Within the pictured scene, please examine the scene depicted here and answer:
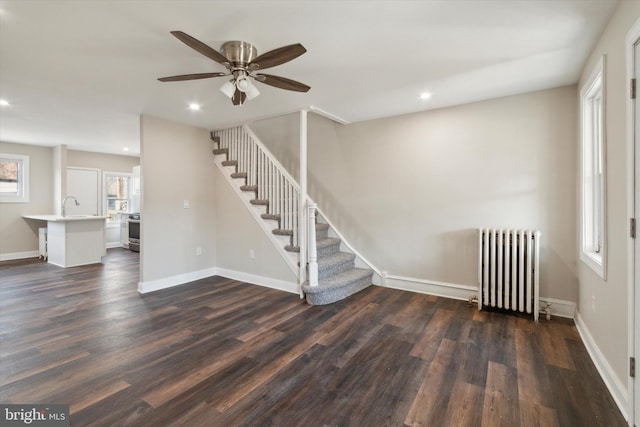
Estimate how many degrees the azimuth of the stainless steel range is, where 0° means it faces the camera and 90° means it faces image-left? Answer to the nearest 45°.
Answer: approximately 45°

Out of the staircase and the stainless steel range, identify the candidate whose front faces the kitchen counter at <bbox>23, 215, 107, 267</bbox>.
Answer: the stainless steel range

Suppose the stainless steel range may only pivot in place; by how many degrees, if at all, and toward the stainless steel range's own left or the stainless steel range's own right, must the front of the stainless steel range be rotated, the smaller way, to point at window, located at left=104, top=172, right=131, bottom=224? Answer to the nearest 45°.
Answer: approximately 90° to the stainless steel range's own right

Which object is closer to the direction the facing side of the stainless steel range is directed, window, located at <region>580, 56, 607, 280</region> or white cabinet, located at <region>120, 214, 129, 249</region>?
the window

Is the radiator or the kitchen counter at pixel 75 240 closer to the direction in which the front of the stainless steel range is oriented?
the kitchen counter

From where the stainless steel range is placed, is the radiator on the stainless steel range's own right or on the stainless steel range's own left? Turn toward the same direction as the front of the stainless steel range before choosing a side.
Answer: on the stainless steel range's own left

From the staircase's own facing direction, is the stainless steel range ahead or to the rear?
to the rear

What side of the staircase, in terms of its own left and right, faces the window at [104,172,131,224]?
back

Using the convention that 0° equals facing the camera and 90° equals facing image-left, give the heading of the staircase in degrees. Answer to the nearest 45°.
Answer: approximately 315°

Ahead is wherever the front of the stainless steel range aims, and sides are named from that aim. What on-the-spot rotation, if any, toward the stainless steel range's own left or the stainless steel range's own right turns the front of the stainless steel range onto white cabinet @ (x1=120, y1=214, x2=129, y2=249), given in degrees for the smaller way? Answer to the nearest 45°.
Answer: approximately 135° to the stainless steel range's own right
